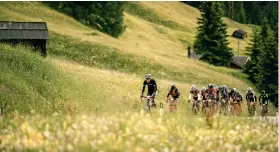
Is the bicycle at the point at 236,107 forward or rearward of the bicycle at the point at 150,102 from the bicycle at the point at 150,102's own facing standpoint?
rearward

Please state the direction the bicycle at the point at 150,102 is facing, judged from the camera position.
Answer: facing the viewer and to the left of the viewer

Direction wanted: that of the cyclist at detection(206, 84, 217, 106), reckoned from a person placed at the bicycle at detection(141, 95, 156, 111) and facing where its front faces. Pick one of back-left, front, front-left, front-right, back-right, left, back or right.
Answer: back

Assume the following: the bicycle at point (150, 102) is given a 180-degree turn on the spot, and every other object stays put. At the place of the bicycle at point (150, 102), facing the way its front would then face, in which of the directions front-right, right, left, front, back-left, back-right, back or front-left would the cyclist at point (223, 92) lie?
front

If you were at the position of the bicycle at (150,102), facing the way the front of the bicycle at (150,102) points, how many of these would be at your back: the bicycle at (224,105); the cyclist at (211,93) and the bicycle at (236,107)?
3

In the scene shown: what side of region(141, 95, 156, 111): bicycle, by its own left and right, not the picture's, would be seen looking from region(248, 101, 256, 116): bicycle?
back

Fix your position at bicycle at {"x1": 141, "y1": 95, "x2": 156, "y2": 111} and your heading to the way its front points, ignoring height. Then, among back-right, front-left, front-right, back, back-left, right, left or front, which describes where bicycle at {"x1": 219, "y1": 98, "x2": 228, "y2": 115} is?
back
